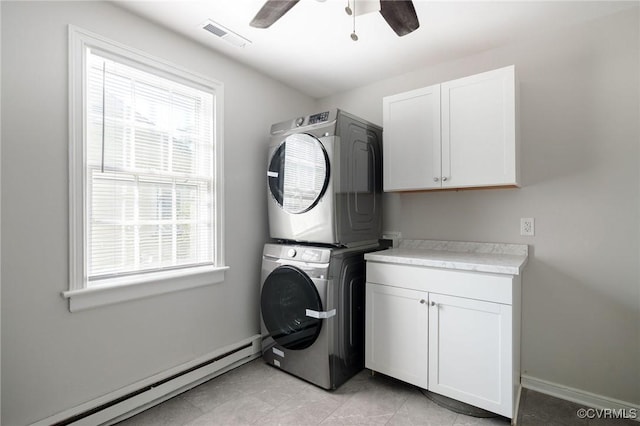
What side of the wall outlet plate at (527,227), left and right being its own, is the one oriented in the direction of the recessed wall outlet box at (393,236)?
right

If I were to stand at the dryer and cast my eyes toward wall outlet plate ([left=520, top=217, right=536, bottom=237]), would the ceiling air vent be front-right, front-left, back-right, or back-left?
back-right

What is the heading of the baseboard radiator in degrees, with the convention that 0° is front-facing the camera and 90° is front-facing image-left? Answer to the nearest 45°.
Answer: approximately 315°

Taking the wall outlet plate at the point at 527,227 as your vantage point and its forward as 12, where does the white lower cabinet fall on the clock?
The white lower cabinet is roughly at 1 o'clock from the wall outlet plate.

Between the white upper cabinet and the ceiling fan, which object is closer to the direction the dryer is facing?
the ceiling fan

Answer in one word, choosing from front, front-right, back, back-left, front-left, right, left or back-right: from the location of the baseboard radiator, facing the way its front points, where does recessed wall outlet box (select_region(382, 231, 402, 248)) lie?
front-left

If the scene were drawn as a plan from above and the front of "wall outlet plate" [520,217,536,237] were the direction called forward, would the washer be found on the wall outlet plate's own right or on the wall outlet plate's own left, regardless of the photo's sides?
on the wall outlet plate's own right
